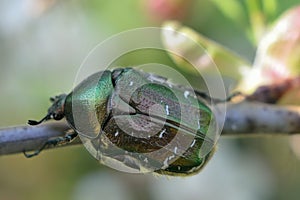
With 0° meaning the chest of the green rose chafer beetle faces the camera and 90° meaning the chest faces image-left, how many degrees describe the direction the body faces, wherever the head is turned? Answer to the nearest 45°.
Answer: approximately 90°

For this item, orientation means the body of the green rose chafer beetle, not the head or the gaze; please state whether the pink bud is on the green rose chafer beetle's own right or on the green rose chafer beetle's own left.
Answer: on the green rose chafer beetle's own right
